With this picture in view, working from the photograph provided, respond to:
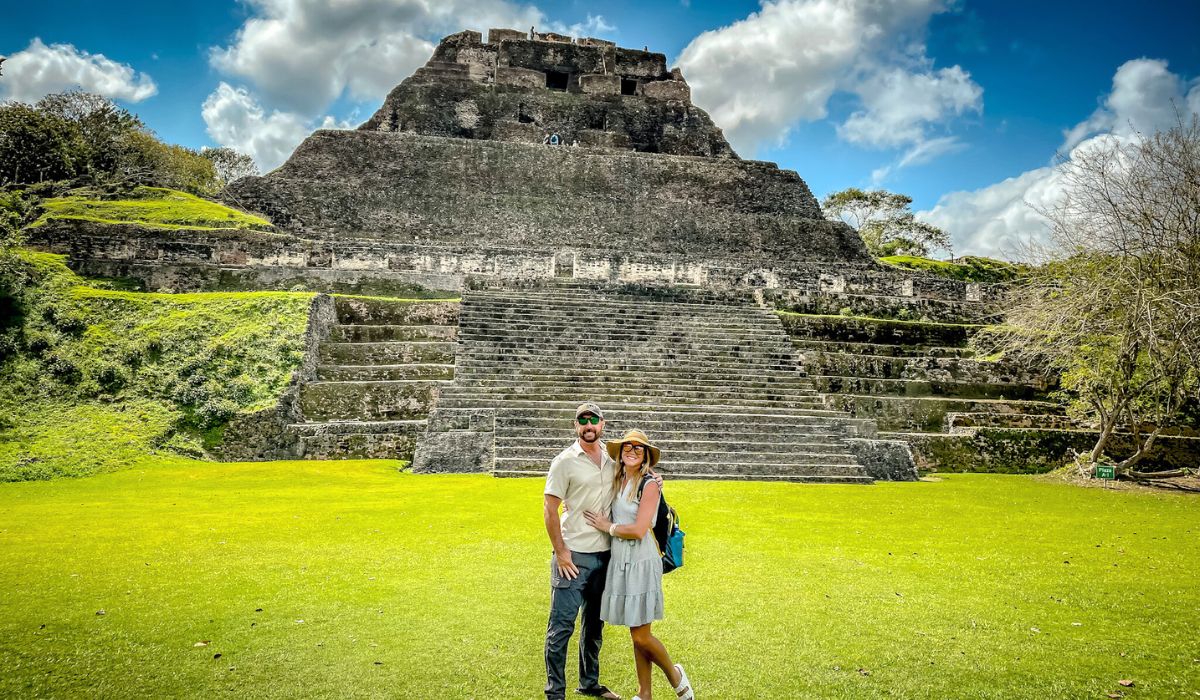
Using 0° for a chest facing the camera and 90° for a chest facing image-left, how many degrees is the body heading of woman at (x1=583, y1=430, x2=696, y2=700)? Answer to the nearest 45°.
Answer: approximately 45°

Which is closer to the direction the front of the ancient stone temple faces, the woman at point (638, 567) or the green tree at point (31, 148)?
the woman

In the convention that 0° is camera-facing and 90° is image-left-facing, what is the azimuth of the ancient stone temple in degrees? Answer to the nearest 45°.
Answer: approximately 0°

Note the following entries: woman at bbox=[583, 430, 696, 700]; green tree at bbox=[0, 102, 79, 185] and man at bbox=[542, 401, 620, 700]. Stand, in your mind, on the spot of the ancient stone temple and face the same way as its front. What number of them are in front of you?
2

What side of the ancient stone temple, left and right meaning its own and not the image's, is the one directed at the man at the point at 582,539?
front

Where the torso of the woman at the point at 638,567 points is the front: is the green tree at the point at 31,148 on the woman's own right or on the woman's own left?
on the woman's own right

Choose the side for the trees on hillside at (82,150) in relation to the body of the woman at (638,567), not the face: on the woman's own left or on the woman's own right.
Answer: on the woman's own right

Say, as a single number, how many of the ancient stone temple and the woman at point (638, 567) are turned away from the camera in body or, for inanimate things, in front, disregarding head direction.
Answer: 0

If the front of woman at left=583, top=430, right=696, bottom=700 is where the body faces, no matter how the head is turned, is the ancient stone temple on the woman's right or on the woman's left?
on the woman's right

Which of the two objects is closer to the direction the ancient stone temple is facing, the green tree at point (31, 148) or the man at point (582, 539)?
the man

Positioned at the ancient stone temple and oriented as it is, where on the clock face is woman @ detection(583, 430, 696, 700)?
The woman is roughly at 12 o'clock from the ancient stone temple.

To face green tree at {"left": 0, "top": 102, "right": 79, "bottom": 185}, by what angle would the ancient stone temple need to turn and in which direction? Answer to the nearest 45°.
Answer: approximately 135° to its right

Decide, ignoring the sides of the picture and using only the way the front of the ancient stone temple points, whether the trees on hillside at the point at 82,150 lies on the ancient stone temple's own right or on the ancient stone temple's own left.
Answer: on the ancient stone temple's own right

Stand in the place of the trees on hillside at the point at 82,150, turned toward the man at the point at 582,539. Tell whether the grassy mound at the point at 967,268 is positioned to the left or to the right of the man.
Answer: left
